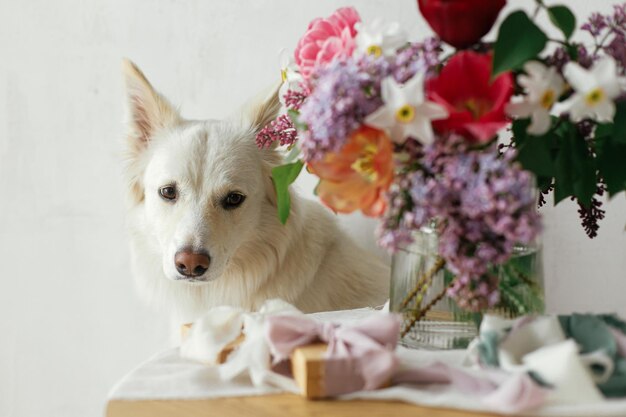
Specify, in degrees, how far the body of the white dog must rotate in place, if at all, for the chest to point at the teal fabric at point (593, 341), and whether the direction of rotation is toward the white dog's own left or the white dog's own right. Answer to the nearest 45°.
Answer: approximately 90° to the white dog's own left

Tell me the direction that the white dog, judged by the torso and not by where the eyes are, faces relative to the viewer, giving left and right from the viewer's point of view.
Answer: facing the viewer and to the left of the viewer

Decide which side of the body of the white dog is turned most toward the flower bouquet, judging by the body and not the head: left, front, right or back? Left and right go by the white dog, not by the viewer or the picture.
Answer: left

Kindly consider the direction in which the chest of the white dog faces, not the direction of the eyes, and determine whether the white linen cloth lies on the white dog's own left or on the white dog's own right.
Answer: on the white dog's own left

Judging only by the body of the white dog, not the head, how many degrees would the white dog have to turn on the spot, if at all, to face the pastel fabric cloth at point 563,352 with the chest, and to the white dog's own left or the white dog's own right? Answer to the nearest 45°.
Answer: approximately 90° to the white dog's own left
